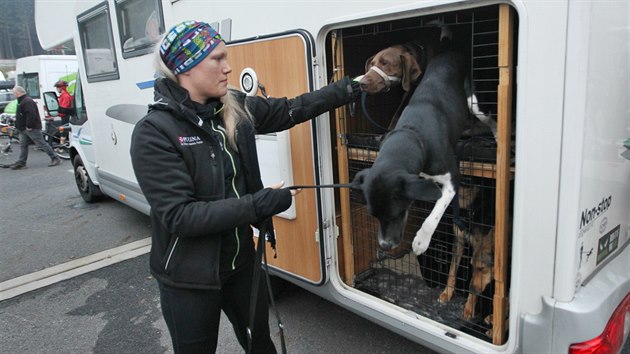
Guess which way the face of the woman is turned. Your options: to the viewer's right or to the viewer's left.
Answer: to the viewer's right

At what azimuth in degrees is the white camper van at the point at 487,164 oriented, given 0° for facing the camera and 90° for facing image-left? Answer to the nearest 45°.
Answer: approximately 135°

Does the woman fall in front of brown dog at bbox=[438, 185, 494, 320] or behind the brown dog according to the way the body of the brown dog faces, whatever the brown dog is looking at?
in front

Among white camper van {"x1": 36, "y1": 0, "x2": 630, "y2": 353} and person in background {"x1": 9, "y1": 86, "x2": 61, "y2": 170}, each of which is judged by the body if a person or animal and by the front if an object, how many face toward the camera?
0

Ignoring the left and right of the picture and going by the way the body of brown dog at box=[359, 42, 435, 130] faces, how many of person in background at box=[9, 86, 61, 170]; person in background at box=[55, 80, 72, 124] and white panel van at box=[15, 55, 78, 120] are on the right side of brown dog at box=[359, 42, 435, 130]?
3

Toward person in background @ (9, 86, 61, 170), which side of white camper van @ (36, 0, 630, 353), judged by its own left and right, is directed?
front

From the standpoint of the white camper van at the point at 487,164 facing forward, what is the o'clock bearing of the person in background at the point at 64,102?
The person in background is roughly at 12 o'clock from the white camper van.

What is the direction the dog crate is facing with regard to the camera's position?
facing the viewer and to the left of the viewer

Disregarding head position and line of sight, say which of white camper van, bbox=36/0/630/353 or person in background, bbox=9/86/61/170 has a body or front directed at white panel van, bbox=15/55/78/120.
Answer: white camper van, bbox=36/0/630/353

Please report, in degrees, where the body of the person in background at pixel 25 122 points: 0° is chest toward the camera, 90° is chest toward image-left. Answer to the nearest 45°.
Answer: approximately 90°

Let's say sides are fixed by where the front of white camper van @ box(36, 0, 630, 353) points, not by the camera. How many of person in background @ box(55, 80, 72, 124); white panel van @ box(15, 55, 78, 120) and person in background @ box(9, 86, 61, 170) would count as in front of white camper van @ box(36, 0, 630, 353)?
3
